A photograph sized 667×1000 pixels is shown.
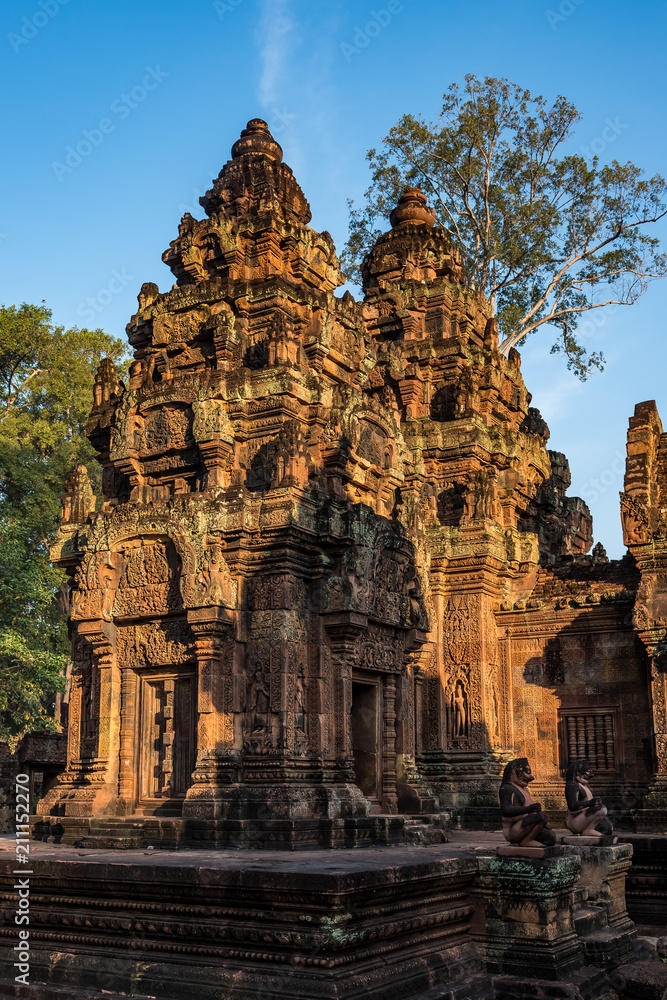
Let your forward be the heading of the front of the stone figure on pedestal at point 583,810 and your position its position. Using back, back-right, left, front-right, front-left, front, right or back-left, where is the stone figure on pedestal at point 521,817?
right
